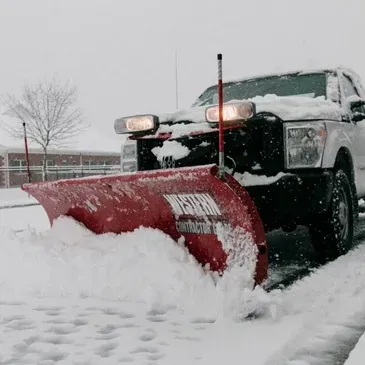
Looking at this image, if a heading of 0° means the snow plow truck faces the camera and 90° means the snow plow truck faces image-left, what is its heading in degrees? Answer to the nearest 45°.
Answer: approximately 45°

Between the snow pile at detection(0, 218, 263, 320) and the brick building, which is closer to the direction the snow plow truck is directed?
the snow pile

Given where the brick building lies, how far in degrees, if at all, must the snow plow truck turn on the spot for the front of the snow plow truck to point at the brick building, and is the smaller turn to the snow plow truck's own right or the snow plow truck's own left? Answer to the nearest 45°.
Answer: approximately 135° to the snow plow truck's own right

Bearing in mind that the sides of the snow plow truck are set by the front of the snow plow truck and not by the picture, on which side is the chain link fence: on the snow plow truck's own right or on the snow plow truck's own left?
on the snow plow truck's own right

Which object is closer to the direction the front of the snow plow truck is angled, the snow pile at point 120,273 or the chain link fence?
the snow pile
